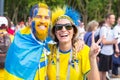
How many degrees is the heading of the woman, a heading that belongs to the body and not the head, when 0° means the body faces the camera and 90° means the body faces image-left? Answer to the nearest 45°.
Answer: approximately 0°

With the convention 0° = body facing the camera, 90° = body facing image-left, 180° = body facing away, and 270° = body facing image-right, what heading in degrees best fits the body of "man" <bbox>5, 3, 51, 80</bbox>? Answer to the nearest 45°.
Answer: approximately 315°

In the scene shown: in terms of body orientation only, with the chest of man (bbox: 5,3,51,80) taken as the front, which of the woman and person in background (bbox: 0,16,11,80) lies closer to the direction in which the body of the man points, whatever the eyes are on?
the woman
